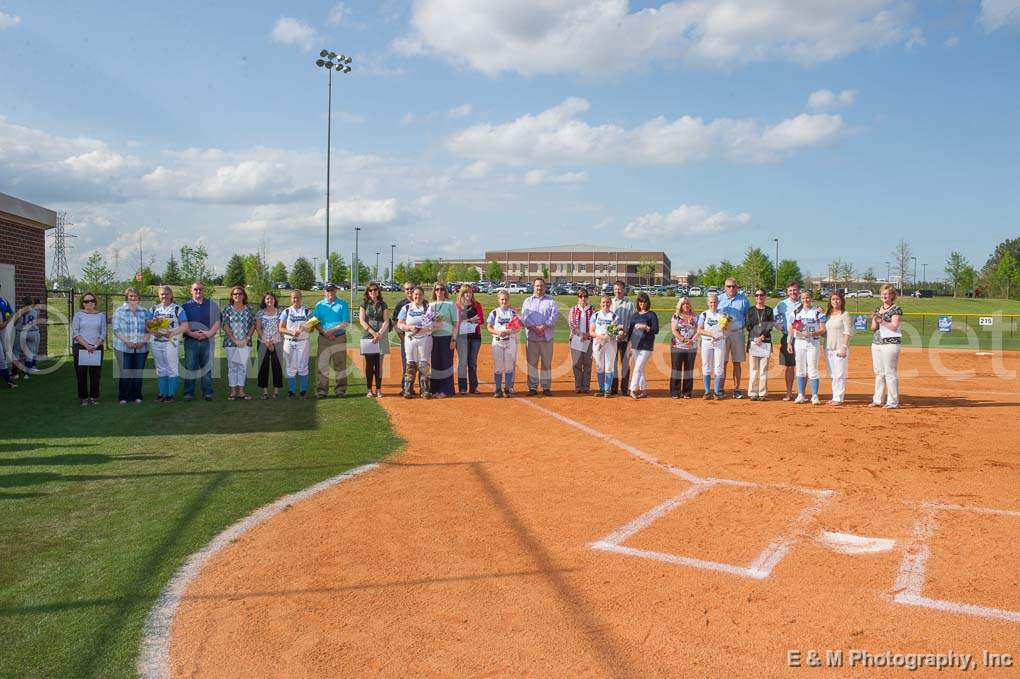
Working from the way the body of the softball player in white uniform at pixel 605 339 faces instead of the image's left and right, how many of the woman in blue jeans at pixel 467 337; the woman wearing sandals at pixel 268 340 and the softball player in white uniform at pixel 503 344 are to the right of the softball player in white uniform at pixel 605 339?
3

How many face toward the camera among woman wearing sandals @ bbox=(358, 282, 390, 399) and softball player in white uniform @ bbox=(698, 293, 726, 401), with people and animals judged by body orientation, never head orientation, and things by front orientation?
2

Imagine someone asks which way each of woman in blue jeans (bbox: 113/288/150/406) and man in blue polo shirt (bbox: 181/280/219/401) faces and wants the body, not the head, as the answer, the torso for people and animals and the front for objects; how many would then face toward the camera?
2

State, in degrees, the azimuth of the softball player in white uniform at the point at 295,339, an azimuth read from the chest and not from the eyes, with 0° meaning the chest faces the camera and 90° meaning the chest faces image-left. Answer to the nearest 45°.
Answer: approximately 0°

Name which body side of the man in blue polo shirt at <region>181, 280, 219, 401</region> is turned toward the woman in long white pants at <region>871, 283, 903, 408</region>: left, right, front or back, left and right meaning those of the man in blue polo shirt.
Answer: left

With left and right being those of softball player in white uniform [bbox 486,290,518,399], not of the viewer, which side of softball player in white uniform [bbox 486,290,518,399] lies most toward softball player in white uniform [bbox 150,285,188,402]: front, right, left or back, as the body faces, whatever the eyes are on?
right

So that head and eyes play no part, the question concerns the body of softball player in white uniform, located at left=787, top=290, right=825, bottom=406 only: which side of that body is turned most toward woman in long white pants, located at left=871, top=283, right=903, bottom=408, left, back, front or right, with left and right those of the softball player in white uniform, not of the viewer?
left
